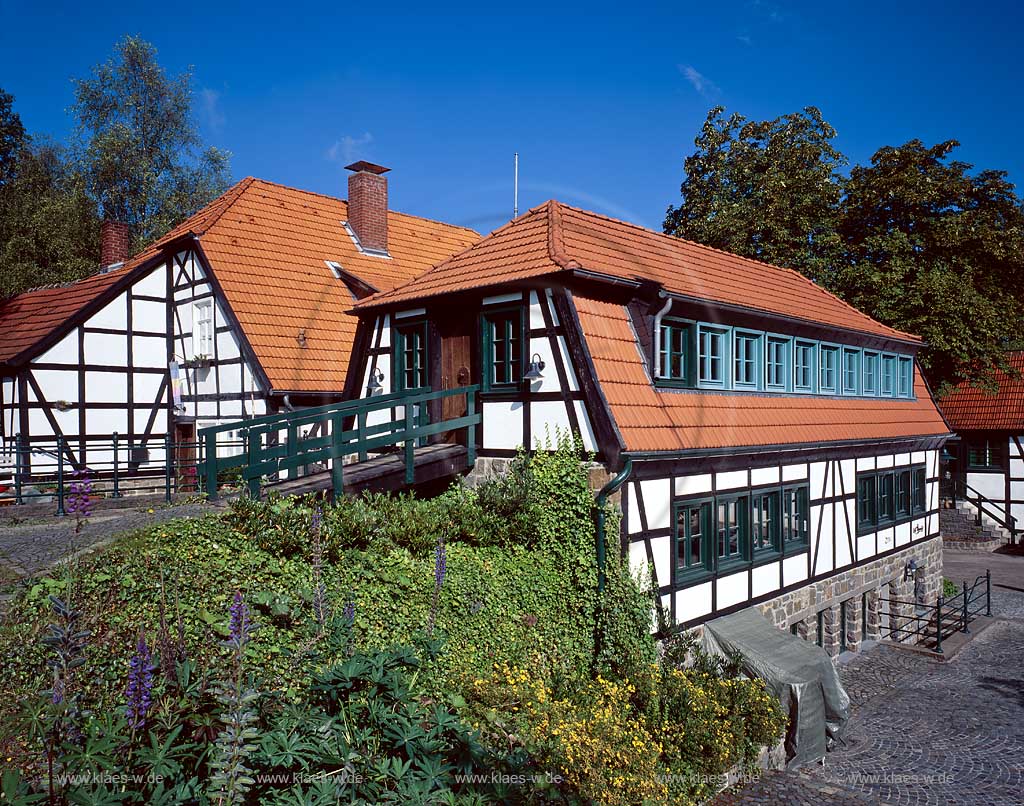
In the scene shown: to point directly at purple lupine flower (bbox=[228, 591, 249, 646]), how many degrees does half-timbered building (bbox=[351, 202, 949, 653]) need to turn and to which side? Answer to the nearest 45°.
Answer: approximately 45° to its left

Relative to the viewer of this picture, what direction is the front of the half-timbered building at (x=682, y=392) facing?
facing the viewer and to the left of the viewer

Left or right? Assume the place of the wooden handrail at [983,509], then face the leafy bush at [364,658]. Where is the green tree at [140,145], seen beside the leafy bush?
right

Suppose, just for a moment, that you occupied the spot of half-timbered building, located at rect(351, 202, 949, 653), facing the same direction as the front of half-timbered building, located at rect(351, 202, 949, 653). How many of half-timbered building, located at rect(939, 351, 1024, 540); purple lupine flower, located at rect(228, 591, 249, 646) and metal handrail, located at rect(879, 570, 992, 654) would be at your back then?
2

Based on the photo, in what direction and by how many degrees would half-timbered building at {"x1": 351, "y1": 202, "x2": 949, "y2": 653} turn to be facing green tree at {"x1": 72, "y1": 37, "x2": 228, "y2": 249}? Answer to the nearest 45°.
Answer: approximately 90° to its right

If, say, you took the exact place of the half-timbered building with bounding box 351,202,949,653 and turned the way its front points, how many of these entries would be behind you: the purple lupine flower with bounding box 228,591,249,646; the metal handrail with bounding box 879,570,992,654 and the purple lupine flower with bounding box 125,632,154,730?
1

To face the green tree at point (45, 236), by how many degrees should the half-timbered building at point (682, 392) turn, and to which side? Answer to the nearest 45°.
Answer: approximately 90° to its right

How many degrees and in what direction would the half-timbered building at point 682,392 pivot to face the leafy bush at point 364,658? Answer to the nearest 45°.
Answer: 0° — it already faces it

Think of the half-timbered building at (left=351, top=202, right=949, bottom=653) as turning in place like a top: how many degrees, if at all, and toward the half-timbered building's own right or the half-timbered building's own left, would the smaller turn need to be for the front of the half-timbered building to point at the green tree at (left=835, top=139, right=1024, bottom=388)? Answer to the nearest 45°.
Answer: approximately 180°

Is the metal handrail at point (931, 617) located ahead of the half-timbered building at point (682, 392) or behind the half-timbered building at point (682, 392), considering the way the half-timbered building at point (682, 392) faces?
behind

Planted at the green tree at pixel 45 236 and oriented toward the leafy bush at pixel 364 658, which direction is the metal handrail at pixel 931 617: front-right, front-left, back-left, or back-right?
front-left

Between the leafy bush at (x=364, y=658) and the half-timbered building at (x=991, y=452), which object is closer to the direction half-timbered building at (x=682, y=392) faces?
the leafy bush

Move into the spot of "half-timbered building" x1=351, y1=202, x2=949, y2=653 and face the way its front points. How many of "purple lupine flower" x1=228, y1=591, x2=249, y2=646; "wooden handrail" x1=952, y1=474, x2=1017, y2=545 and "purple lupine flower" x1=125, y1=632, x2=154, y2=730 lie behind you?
1
